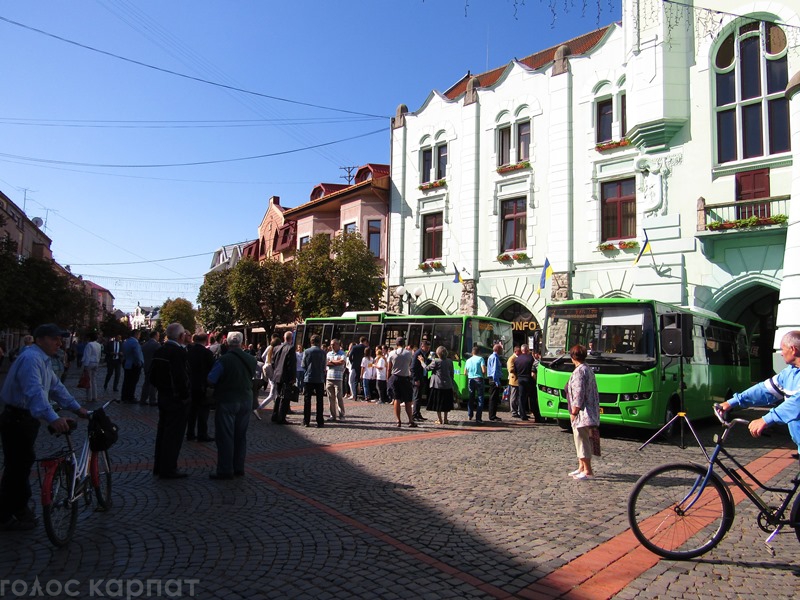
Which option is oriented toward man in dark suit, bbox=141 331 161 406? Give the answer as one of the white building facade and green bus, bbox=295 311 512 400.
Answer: the white building facade

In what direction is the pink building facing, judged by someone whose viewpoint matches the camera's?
facing the viewer and to the left of the viewer

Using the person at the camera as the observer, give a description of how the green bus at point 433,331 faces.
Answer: facing the viewer and to the right of the viewer

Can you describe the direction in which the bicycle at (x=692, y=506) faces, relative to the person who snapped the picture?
facing to the left of the viewer

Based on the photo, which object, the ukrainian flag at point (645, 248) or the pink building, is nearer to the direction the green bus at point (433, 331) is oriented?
the ukrainian flag

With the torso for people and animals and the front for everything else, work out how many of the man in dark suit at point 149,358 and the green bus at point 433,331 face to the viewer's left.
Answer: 0

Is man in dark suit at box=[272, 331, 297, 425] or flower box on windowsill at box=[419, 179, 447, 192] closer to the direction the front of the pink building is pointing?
the man in dark suit

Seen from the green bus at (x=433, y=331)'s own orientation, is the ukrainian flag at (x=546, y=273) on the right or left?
on its left

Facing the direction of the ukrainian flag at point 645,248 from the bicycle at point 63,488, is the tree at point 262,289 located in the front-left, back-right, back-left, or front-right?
front-left

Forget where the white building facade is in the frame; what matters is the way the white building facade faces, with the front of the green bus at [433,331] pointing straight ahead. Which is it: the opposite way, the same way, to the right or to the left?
to the right

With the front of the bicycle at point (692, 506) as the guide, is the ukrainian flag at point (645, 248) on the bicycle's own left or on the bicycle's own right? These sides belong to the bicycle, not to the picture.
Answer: on the bicycle's own right

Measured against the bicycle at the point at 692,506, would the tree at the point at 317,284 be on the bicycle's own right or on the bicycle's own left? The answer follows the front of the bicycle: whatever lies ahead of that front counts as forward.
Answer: on the bicycle's own right

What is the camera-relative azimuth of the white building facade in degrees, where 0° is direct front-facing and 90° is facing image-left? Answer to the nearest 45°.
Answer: approximately 45°

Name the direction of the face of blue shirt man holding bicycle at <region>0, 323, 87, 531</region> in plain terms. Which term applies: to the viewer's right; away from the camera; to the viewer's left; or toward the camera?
to the viewer's right
